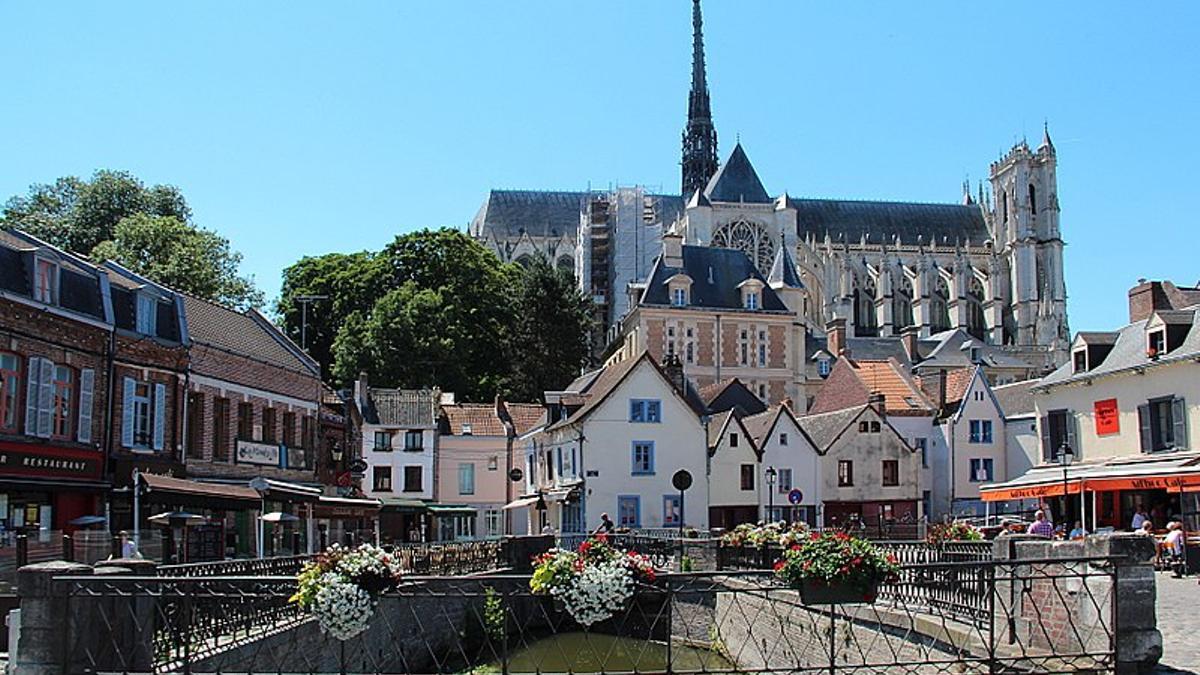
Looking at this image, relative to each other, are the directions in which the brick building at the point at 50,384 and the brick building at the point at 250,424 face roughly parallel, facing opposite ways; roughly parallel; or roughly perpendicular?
roughly parallel

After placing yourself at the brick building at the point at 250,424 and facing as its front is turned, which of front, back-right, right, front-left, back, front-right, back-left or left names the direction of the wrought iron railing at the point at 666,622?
front-right

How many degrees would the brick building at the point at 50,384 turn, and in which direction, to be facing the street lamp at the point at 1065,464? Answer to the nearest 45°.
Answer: approximately 45° to its left

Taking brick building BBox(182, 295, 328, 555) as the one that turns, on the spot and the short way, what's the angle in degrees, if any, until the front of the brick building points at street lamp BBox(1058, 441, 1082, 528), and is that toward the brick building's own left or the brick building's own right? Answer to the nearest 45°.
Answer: approximately 45° to the brick building's own left

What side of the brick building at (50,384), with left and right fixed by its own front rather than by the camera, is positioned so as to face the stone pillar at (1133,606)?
front

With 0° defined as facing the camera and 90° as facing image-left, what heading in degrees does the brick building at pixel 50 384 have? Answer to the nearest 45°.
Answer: approximately 315°

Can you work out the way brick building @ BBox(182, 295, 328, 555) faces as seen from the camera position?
facing the viewer and to the right of the viewer

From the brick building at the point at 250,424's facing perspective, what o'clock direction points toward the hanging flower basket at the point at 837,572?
The hanging flower basket is roughly at 1 o'clock from the brick building.

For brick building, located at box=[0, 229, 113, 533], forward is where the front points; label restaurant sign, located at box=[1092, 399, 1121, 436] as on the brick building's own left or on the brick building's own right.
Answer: on the brick building's own left

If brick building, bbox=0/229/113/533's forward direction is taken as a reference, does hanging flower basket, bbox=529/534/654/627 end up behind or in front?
in front

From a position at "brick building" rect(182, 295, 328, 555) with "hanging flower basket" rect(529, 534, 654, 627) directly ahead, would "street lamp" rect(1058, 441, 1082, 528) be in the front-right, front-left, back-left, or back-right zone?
front-left

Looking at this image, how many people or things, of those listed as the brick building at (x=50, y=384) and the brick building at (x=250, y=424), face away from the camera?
0

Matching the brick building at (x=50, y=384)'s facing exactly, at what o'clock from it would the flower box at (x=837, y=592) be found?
The flower box is roughly at 1 o'clock from the brick building.
